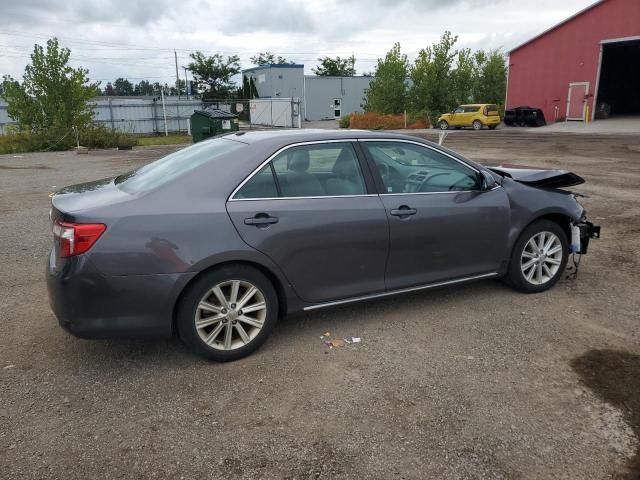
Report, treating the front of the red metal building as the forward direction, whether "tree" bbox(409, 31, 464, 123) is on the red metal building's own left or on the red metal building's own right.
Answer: on the red metal building's own right

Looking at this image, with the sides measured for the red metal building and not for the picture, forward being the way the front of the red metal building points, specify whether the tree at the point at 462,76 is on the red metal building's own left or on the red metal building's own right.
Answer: on the red metal building's own right

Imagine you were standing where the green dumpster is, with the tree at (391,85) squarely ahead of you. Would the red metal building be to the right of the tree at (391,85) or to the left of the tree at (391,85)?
right

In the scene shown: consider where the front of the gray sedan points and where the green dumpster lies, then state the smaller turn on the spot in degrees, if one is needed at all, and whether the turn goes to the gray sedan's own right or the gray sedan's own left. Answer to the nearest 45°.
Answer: approximately 45° to the gray sedan's own left

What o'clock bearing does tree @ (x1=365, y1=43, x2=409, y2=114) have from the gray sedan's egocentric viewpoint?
The tree is roughly at 11 o'clock from the gray sedan.

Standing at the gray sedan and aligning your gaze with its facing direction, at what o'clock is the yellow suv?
The yellow suv is roughly at 11 o'clock from the gray sedan.

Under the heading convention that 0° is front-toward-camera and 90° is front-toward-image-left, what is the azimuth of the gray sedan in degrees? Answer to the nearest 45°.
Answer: approximately 225°

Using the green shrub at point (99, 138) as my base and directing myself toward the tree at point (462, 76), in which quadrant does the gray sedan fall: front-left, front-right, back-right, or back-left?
back-right

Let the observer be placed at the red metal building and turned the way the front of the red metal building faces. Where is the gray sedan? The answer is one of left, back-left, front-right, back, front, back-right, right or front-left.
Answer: front-left

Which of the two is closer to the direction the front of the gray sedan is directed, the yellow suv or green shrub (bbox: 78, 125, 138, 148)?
the yellow suv

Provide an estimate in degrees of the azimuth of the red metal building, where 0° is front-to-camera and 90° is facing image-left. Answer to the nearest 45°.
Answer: approximately 45°
